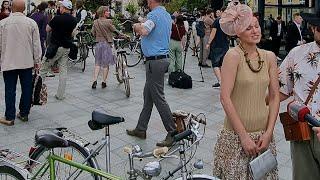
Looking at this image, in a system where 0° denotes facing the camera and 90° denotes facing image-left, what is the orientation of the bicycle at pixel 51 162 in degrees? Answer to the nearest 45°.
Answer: approximately 315°

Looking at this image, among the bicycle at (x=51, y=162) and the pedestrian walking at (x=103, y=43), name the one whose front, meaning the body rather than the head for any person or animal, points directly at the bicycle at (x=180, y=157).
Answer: the bicycle at (x=51, y=162)

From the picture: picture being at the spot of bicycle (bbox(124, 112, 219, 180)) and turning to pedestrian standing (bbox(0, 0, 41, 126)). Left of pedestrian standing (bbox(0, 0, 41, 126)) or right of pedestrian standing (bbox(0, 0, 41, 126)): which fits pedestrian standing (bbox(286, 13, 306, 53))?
right

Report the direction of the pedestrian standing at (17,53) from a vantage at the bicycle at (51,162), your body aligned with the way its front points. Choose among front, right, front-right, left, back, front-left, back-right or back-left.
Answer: back-left
